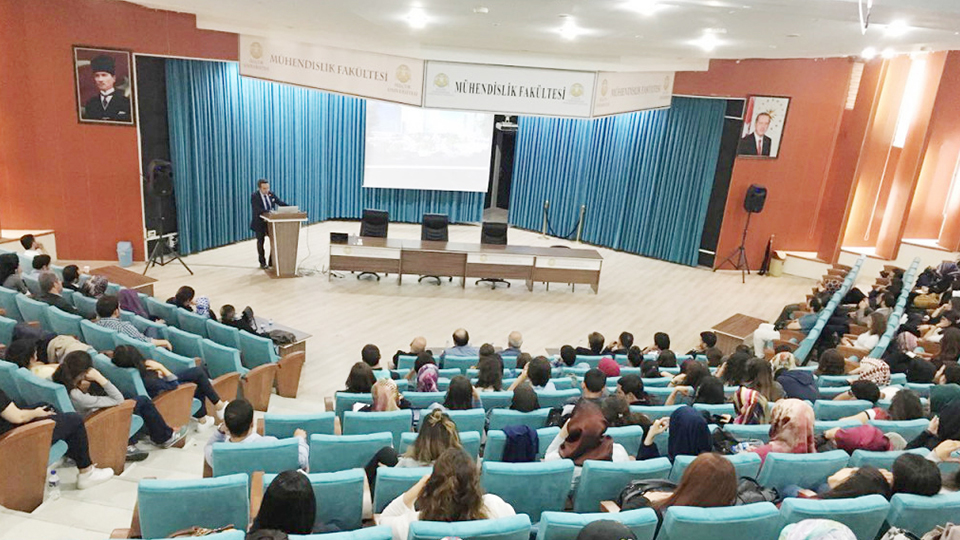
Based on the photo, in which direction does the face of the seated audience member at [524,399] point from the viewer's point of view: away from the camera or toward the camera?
away from the camera

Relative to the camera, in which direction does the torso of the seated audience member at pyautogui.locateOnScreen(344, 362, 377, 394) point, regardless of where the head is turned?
away from the camera

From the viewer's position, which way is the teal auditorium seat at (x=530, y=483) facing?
facing away from the viewer

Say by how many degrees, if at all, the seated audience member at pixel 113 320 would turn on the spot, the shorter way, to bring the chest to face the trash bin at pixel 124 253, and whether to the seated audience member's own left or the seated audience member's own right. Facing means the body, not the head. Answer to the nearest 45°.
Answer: approximately 45° to the seated audience member's own left

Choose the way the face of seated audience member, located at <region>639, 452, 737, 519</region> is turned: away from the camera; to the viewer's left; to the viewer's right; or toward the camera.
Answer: away from the camera

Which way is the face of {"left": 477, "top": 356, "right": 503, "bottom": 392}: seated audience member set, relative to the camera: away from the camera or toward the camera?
away from the camera

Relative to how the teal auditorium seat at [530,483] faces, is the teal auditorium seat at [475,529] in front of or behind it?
behind

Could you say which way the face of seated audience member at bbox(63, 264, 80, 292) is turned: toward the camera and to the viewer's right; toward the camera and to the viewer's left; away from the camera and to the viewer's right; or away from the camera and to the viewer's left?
away from the camera and to the viewer's right

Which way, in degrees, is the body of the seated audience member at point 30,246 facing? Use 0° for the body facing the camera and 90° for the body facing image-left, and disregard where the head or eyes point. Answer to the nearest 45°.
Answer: approximately 225°

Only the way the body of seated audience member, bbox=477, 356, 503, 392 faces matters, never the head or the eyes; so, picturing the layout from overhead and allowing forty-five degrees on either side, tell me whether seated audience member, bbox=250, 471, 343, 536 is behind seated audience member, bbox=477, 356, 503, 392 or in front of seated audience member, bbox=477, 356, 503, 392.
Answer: behind

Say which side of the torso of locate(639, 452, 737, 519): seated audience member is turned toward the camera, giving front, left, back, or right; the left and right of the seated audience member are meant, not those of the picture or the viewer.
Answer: back

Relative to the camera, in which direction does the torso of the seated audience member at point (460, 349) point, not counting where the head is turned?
away from the camera

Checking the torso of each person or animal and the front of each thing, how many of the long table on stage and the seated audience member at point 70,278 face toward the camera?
1

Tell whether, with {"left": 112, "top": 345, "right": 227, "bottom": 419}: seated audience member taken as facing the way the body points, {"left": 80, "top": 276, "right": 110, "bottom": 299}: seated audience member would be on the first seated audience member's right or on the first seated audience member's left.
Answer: on the first seated audience member's left

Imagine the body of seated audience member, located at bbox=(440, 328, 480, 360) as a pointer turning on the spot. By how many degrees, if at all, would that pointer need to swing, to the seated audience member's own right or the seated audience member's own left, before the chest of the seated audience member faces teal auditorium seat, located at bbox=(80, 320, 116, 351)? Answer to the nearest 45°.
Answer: approximately 90° to the seated audience member's own left
